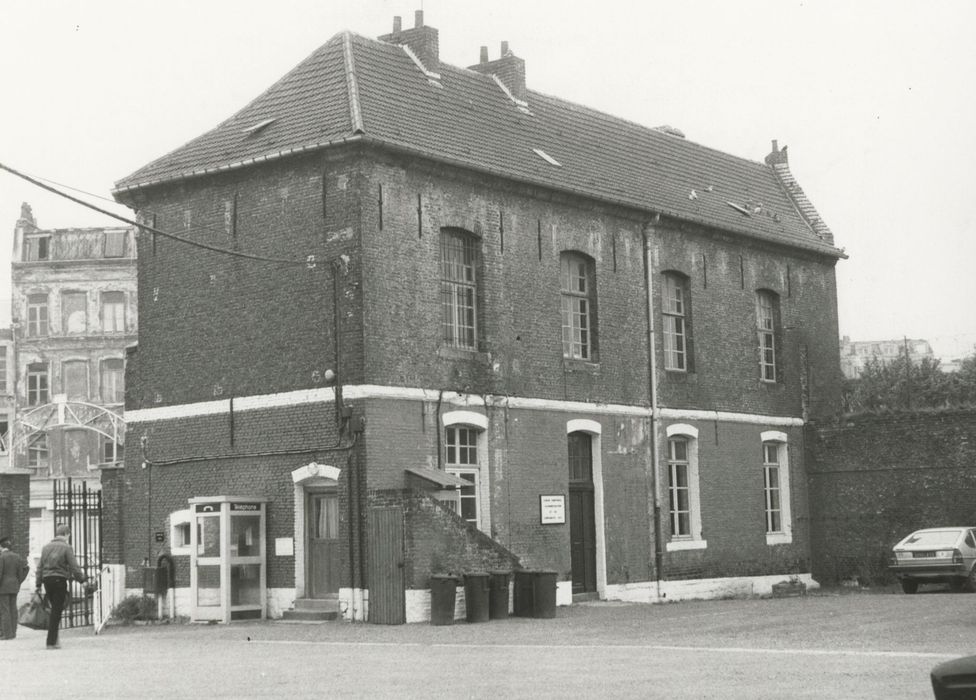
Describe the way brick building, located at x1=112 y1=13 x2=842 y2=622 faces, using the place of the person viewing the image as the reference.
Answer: facing the viewer and to the right of the viewer

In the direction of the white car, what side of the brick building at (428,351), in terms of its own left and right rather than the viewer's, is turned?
left

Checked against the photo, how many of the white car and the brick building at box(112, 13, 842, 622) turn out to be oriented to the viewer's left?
0

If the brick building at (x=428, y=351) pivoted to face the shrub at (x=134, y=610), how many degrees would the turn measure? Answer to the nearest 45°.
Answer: approximately 135° to its right

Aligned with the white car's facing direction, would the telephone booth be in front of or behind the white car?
behind

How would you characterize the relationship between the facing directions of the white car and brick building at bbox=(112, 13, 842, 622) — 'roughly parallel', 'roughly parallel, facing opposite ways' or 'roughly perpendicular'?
roughly perpendicular

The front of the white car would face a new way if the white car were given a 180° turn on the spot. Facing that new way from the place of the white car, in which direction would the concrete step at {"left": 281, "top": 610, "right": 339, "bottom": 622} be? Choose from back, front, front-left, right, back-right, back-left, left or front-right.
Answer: front

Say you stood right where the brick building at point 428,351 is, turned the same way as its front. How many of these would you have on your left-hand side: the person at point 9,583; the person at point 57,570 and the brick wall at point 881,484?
1

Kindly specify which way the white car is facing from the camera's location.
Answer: facing away from the viewer and to the right of the viewer
